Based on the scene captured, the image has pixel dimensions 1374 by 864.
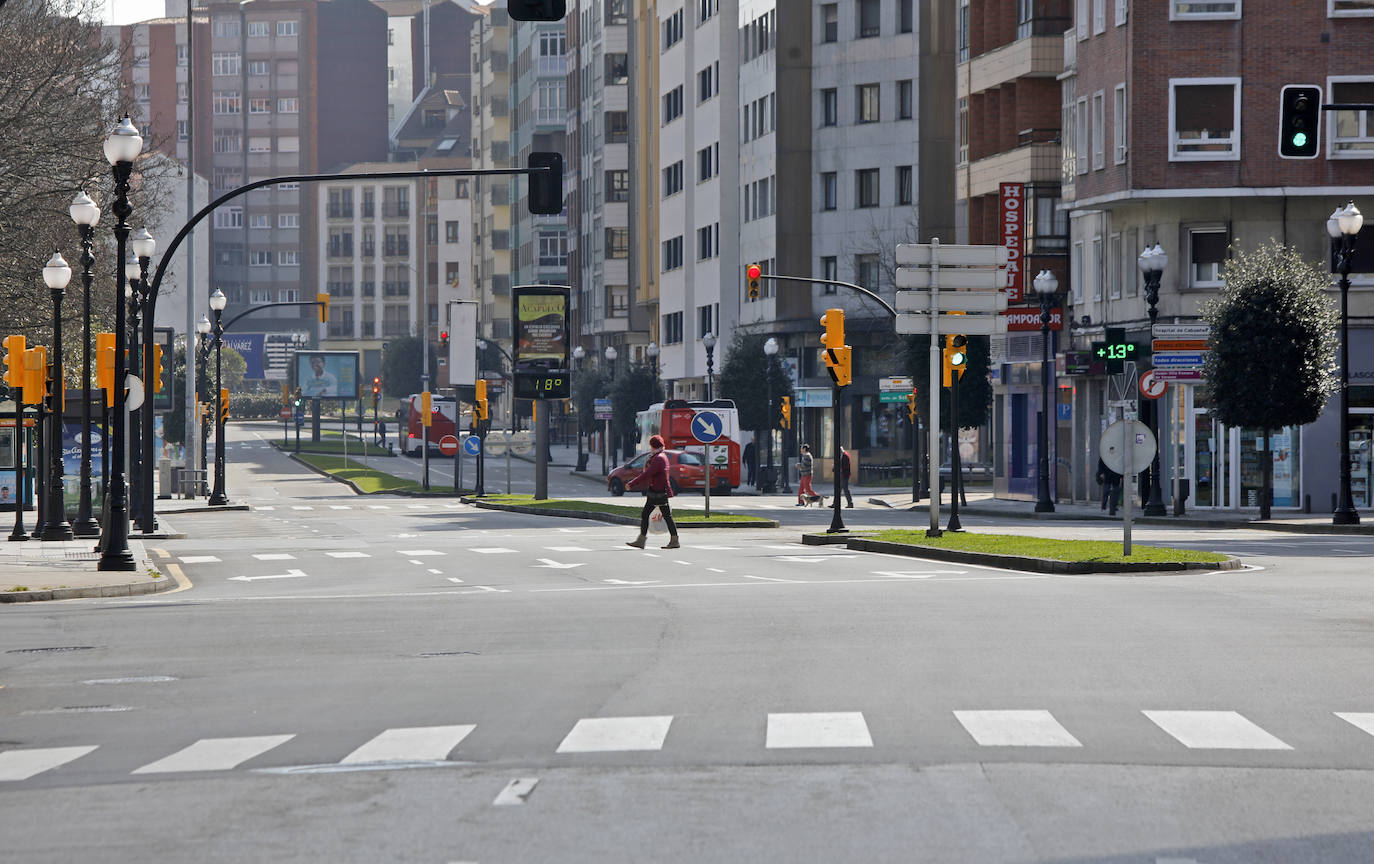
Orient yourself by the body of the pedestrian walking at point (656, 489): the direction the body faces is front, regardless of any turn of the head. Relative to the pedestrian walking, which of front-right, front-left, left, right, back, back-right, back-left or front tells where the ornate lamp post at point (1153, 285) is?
back-right

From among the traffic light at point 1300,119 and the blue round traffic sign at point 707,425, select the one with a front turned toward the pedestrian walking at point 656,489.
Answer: the blue round traffic sign

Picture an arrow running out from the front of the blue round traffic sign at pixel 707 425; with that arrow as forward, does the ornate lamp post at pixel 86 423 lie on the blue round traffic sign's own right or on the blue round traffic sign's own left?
on the blue round traffic sign's own right

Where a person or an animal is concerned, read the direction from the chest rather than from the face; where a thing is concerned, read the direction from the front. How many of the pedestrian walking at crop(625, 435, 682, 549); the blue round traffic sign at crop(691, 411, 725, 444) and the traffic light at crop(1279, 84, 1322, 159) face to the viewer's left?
1

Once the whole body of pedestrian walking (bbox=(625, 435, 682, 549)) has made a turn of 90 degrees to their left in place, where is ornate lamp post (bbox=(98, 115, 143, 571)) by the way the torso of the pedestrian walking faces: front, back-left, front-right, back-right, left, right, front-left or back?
front-right

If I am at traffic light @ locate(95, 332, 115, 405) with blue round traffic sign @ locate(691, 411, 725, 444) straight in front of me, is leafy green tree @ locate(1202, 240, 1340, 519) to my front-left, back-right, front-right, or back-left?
front-right

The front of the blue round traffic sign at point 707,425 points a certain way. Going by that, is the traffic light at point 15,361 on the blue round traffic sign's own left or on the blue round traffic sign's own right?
on the blue round traffic sign's own right

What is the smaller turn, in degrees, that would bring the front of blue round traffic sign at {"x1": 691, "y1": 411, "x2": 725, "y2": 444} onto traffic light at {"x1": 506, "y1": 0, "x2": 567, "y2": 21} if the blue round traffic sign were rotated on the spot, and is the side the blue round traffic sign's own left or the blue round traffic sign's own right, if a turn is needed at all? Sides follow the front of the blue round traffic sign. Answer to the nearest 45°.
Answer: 0° — it already faces it

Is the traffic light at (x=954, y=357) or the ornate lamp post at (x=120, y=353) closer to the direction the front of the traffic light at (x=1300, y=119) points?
the ornate lamp post

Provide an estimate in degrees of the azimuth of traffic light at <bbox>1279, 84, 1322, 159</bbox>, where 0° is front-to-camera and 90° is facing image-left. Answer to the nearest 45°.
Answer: approximately 0°

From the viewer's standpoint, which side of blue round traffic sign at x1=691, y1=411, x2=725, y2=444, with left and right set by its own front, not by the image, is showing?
front

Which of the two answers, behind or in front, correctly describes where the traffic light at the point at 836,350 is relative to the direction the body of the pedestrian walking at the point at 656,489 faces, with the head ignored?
behind

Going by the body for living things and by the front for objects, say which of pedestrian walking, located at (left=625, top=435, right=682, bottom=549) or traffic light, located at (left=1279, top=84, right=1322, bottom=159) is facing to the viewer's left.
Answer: the pedestrian walking

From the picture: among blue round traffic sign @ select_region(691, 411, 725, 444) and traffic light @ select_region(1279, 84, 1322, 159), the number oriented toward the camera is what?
2

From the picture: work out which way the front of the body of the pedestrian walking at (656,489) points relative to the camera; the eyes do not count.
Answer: to the viewer's left

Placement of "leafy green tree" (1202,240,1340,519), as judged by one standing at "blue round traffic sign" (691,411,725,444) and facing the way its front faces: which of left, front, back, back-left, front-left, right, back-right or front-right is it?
left
